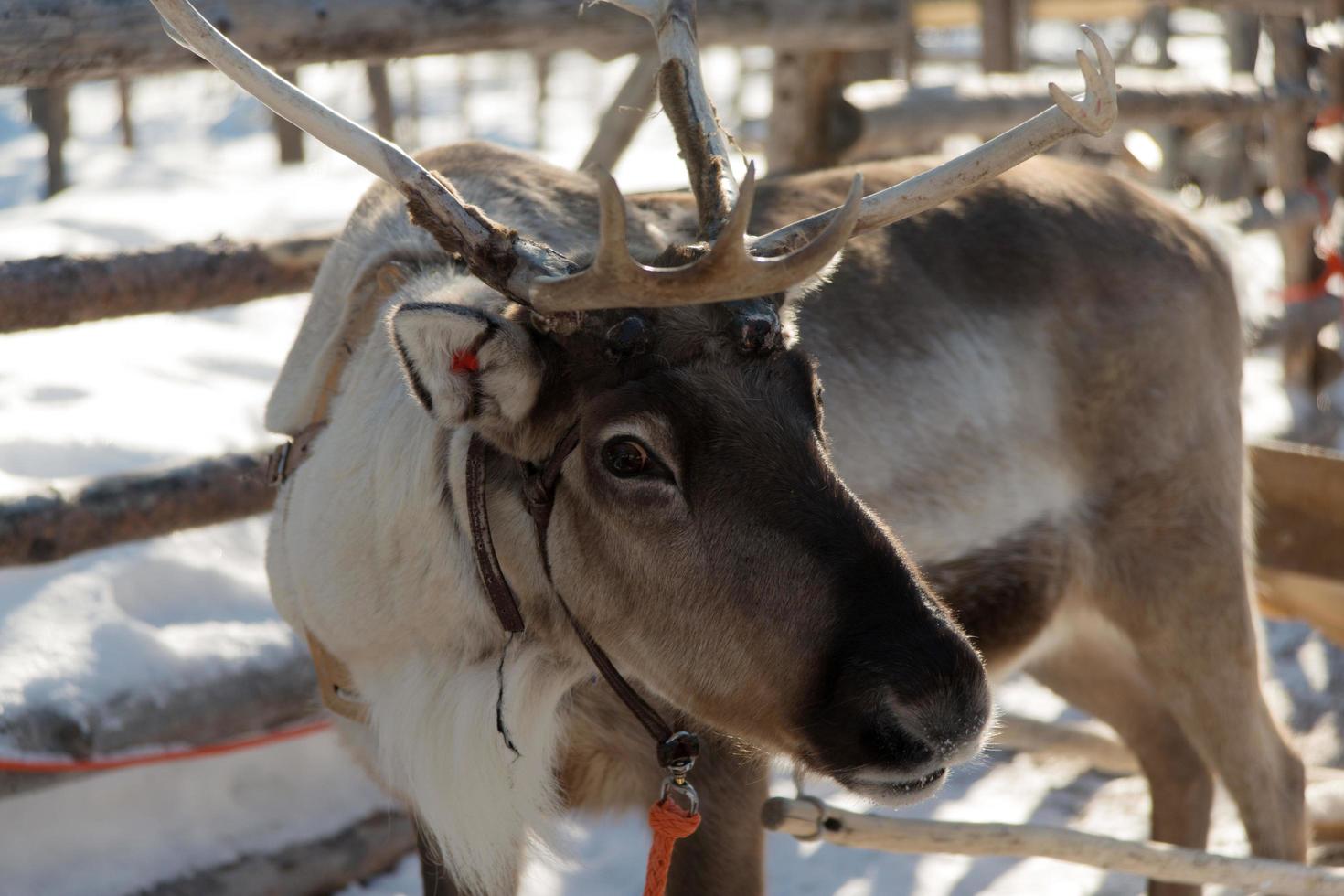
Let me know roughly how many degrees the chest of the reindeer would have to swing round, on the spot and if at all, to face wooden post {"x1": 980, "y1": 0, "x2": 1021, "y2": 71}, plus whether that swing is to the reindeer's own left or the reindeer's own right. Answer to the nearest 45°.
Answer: approximately 135° to the reindeer's own right

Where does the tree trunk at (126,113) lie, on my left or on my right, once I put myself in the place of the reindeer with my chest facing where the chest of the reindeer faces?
on my right

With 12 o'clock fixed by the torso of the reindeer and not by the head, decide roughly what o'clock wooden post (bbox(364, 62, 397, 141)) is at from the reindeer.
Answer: The wooden post is roughly at 4 o'clock from the reindeer.

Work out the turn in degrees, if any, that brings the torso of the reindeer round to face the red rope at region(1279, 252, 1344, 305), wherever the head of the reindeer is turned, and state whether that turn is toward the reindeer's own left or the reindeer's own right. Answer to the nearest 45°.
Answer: approximately 180°

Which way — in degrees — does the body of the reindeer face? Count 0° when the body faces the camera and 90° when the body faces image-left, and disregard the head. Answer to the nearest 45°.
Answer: approximately 45°
